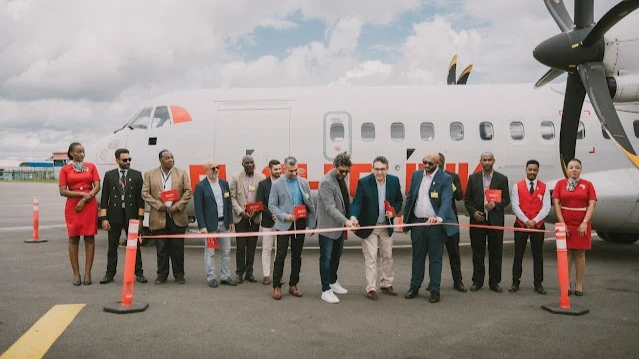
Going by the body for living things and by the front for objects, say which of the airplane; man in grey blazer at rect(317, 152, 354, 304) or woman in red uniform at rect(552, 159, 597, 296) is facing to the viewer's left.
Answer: the airplane

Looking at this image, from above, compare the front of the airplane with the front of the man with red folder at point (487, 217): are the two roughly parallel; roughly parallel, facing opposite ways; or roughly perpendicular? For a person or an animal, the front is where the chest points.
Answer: roughly perpendicular

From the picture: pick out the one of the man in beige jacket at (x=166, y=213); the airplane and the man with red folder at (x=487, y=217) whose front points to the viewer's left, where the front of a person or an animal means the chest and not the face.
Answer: the airplane

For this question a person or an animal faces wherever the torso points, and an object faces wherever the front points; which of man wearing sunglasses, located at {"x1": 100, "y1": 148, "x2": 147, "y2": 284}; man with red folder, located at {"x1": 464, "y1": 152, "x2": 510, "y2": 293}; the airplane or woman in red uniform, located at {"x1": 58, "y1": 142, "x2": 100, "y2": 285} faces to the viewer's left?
the airplane

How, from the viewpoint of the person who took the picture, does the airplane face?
facing to the left of the viewer

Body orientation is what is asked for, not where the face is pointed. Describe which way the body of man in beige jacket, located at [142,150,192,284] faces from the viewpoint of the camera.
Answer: toward the camera

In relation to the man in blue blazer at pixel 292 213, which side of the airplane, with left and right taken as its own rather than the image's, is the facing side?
left

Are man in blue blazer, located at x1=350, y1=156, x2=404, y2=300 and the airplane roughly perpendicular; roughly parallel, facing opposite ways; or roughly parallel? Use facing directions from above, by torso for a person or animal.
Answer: roughly perpendicular

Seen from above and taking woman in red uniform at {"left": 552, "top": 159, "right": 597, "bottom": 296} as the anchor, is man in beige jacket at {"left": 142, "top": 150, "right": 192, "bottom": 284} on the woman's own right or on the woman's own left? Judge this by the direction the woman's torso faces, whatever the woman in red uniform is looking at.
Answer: on the woman's own right

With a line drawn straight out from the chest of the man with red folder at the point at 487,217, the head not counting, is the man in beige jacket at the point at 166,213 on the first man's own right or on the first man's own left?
on the first man's own right

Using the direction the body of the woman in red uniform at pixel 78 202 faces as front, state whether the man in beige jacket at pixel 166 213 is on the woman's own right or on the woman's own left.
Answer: on the woman's own left

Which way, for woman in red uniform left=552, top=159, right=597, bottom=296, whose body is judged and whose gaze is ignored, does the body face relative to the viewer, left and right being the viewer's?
facing the viewer

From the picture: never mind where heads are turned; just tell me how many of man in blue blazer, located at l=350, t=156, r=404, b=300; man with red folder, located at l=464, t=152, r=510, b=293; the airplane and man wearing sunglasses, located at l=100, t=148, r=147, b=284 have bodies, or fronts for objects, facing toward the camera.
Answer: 3

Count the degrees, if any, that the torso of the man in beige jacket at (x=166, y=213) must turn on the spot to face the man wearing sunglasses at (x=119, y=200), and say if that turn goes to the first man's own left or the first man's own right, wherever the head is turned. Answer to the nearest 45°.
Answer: approximately 90° to the first man's own right

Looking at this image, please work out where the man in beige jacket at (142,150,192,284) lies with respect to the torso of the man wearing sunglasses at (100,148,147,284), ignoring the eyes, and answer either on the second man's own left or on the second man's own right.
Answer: on the second man's own left

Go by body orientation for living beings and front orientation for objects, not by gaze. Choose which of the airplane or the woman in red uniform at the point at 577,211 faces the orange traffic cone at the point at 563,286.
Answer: the woman in red uniform

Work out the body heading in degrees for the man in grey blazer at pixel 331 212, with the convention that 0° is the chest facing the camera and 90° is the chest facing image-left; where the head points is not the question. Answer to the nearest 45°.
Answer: approximately 315°
